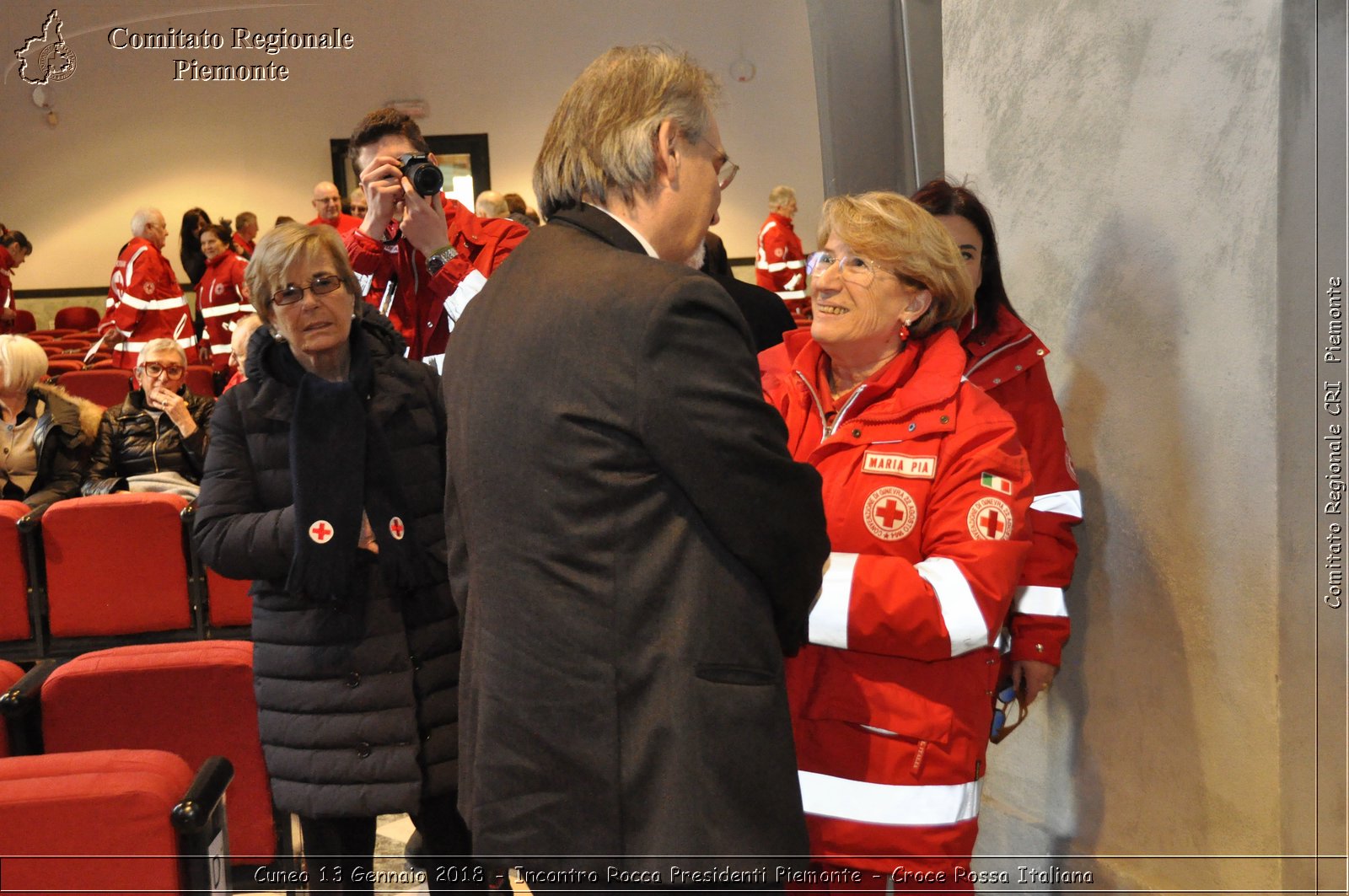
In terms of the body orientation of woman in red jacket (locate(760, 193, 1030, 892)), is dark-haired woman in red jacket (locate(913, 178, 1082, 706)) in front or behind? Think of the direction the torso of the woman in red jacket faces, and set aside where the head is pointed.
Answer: behind

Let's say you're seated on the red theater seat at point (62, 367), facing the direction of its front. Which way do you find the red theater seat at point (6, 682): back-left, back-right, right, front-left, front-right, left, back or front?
front-right

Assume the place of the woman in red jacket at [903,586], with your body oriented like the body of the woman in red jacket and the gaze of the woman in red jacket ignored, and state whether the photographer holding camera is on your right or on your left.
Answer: on your right

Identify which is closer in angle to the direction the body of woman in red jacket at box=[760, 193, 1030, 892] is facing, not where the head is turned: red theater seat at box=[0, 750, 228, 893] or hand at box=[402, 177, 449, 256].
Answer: the red theater seat

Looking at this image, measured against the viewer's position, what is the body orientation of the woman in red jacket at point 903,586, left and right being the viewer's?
facing the viewer and to the left of the viewer

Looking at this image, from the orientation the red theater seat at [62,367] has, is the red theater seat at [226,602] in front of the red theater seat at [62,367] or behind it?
in front

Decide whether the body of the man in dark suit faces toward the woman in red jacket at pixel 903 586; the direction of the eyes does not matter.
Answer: yes

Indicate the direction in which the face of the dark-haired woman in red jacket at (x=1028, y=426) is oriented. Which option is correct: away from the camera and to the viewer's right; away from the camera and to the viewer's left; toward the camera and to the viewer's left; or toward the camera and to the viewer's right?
toward the camera and to the viewer's left

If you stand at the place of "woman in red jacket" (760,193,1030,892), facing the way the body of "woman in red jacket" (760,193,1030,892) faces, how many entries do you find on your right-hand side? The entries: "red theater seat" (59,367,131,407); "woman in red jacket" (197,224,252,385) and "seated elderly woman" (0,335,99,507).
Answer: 3

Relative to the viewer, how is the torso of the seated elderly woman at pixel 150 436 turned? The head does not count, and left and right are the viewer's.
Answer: facing the viewer

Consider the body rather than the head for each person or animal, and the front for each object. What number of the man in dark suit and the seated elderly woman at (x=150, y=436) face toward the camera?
1

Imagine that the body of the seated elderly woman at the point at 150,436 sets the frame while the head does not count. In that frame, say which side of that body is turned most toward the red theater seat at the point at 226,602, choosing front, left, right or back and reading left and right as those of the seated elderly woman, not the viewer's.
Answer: front

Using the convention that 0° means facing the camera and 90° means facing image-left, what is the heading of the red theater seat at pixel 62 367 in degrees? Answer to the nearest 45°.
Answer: approximately 315°

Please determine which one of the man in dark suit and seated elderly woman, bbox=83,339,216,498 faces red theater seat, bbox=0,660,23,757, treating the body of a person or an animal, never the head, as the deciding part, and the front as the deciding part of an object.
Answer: the seated elderly woman
